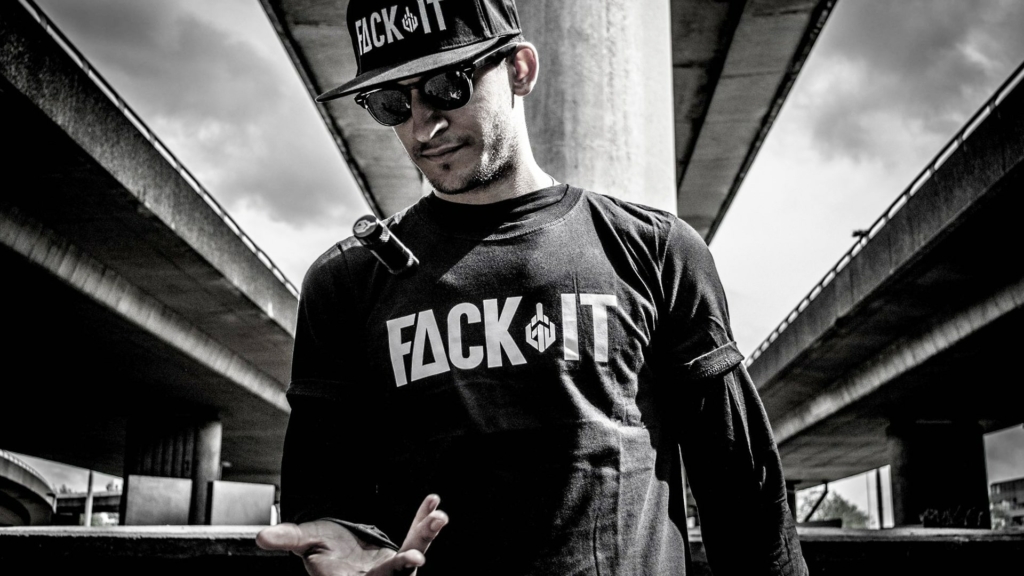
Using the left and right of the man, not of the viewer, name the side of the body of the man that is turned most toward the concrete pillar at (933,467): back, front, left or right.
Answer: back

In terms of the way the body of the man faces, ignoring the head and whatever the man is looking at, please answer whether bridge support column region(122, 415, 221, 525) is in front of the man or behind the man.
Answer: behind

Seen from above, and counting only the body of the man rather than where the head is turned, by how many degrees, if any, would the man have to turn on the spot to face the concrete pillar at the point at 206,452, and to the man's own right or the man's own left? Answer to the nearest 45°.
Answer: approximately 180°

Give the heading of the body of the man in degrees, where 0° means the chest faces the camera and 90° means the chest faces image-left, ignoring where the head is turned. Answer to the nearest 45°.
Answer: approximately 0°

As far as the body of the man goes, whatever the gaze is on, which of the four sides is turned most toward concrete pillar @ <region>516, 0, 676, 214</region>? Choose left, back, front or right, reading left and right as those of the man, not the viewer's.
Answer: back

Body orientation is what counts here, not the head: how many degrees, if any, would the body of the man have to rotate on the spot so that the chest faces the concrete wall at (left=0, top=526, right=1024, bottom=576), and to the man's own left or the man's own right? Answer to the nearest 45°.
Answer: approximately 135° to the man's own right
